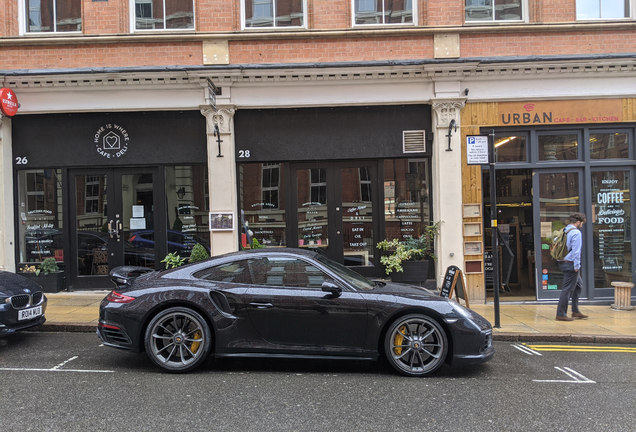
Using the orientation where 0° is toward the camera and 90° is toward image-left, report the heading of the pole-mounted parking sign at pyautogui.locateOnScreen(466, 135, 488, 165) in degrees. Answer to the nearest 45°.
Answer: approximately 0°

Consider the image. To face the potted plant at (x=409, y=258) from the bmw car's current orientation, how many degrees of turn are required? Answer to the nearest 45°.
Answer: approximately 45° to its left

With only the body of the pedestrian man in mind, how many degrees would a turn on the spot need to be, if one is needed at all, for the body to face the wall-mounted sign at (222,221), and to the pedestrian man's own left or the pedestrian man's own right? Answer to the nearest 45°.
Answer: approximately 180°

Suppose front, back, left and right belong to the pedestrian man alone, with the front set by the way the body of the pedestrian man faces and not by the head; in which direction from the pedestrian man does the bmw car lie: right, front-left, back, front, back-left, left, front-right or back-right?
back-right

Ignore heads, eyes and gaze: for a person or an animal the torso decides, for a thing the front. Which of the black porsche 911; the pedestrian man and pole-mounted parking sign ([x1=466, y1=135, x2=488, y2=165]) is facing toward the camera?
the pole-mounted parking sign

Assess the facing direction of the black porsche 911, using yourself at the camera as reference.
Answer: facing to the right of the viewer

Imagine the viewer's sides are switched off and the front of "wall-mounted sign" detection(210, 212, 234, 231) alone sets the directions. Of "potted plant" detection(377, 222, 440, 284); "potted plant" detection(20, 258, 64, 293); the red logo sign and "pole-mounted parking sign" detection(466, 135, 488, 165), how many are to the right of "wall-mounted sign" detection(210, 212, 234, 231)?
2

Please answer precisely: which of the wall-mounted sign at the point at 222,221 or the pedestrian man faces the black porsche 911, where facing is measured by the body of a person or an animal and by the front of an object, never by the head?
the wall-mounted sign

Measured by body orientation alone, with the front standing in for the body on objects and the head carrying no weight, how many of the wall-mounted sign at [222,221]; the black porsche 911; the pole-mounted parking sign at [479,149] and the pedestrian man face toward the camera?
2

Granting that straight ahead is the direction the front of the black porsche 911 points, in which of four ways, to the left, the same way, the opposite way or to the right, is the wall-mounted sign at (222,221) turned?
to the right

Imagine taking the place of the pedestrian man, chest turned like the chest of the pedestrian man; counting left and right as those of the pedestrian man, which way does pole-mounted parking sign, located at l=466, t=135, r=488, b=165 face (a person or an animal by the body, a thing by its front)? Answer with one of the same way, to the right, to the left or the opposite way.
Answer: to the right

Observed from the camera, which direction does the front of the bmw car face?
facing the viewer and to the right of the viewer

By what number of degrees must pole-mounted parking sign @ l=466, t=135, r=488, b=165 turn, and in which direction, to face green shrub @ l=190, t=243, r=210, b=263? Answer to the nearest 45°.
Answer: approximately 90° to its right

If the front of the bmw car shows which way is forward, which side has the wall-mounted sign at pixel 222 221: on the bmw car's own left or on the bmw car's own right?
on the bmw car's own left

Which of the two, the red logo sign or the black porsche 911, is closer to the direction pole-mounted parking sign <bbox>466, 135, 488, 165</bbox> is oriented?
the black porsche 911

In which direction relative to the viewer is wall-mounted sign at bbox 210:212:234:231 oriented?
toward the camera

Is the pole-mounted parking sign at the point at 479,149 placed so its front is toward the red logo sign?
no

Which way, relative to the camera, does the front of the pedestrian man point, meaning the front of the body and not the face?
to the viewer's right
